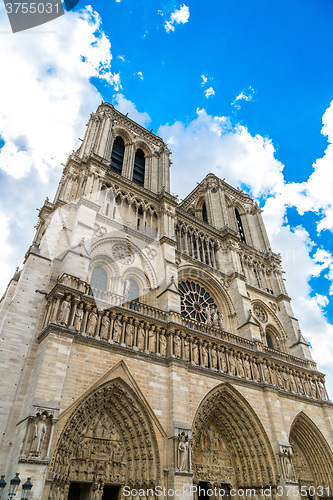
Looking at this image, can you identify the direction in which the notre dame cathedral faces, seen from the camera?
facing the viewer and to the right of the viewer
